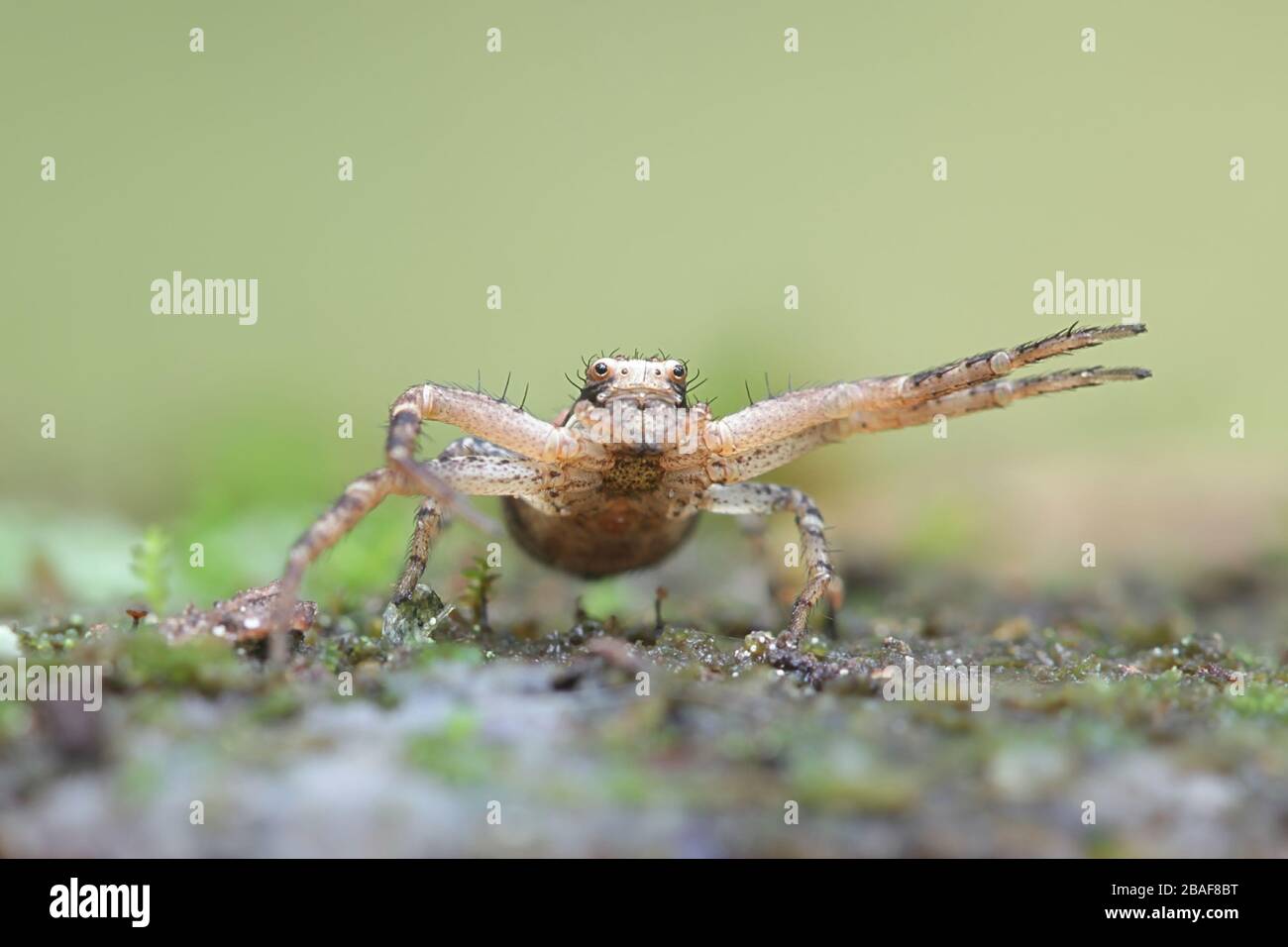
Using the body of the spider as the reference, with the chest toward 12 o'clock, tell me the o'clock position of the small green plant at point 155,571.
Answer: The small green plant is roughly at 3 o'clock from the spider.

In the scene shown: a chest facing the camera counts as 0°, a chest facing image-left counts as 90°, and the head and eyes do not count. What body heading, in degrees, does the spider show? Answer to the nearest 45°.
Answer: approximately 0°
